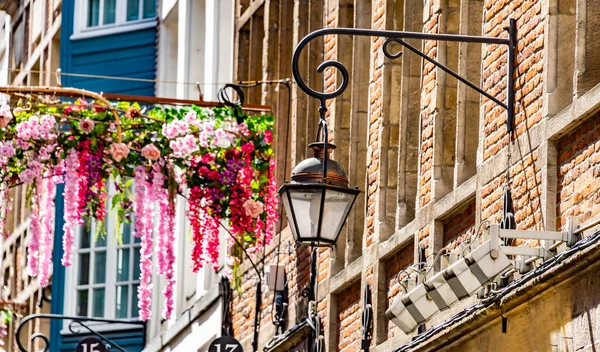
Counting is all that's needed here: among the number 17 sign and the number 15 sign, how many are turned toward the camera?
2

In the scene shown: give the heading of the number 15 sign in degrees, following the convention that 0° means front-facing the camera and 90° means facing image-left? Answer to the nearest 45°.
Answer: approximately 0°

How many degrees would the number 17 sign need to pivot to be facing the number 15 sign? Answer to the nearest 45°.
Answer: approximately 135° to its right

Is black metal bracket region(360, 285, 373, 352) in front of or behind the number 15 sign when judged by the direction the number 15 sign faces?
in front

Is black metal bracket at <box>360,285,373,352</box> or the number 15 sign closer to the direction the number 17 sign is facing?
the black metal bracket

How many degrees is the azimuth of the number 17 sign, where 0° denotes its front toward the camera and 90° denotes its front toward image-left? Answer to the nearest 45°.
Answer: approximately 0°
